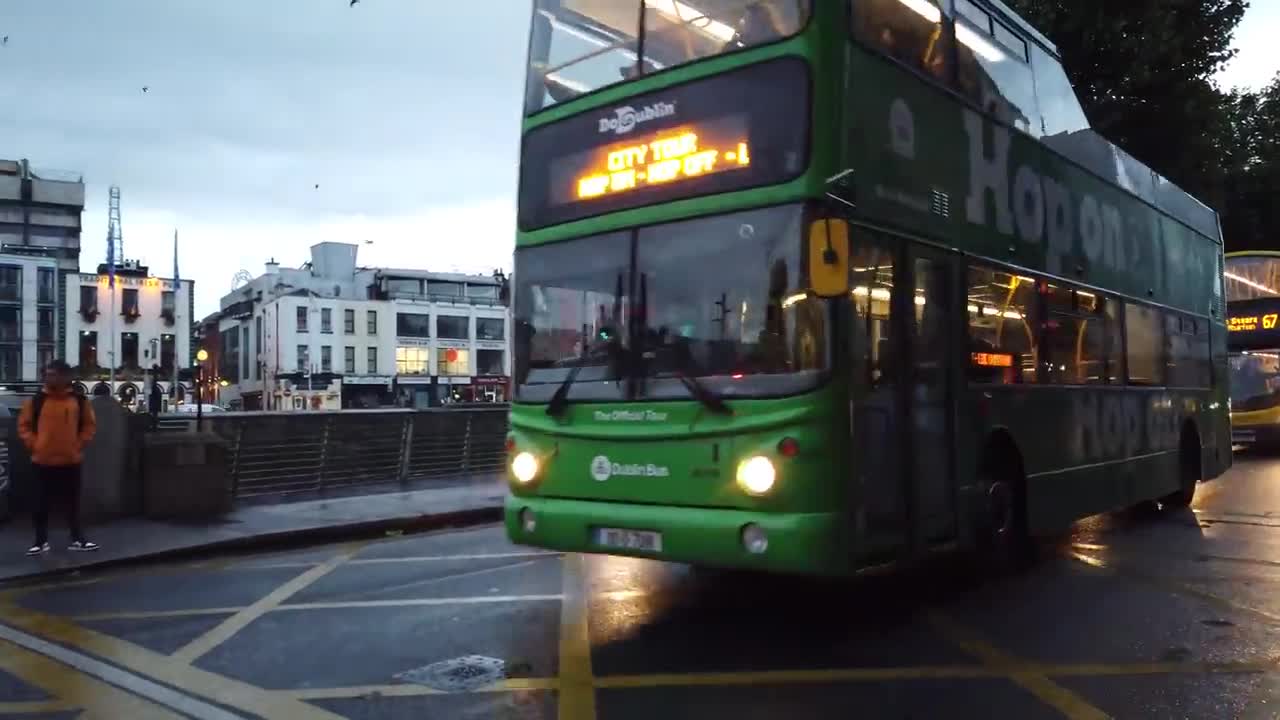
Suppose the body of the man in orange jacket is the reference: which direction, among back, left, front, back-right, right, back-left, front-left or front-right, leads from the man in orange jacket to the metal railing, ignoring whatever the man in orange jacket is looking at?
back-left

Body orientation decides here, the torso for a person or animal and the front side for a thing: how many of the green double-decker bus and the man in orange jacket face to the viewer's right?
0

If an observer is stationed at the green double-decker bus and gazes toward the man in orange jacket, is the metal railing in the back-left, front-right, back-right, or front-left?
front-right

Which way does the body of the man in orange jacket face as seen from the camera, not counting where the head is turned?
toward the camera

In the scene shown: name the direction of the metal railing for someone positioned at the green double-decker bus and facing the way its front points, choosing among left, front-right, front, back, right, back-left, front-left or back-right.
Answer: right

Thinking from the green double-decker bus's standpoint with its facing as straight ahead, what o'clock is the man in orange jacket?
The man in orange jacket is roughly at 2 o'clock from the green double-decker bus.

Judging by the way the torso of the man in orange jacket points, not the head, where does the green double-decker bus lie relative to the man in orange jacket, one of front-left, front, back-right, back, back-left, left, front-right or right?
front-left

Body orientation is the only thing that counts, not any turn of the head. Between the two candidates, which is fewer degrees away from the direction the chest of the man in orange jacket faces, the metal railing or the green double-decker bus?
the green double-decker bus

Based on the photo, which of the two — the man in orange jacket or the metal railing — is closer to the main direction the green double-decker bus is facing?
the man in orange jacket

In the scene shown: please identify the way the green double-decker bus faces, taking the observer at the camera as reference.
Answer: facing the viewer and to the left of the viewer
